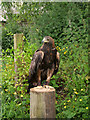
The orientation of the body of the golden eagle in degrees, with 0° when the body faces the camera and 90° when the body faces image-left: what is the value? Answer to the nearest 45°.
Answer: approximately 315°
